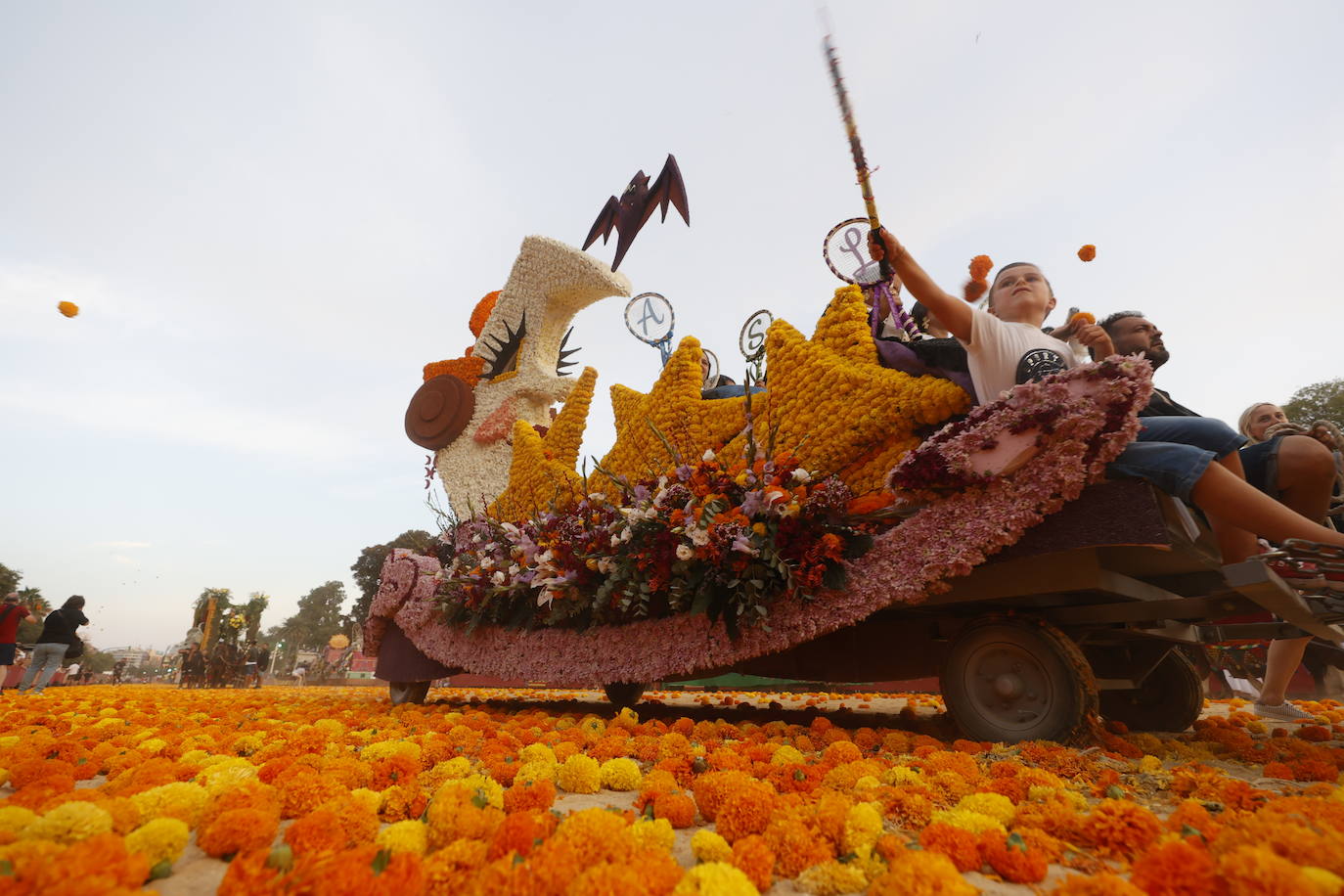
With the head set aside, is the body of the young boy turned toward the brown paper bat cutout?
no

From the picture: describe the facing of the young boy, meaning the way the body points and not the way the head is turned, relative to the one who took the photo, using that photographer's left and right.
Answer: facing the viewer and to the right of the viewer

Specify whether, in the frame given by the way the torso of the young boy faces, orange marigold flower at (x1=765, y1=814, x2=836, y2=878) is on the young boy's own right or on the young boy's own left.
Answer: on the young boy's own right

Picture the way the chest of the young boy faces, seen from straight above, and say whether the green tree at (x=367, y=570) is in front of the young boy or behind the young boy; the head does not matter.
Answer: behind

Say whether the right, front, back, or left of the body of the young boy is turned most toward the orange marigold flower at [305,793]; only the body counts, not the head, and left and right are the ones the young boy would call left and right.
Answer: right

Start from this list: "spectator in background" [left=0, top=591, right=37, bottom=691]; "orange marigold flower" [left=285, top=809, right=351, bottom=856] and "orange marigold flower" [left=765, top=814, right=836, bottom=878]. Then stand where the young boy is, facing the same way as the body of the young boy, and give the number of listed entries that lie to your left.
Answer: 0

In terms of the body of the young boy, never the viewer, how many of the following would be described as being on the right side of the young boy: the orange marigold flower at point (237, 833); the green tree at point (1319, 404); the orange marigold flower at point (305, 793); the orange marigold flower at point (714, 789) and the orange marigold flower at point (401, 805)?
4

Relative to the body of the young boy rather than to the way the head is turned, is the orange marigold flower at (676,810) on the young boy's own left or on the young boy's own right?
on the young boy's own right

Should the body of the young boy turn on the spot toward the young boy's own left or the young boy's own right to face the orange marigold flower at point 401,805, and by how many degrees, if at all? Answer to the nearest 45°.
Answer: approximately 90° to the young boy's own right

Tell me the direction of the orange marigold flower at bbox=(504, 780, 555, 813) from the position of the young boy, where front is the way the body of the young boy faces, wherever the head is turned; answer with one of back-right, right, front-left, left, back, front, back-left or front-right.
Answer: right

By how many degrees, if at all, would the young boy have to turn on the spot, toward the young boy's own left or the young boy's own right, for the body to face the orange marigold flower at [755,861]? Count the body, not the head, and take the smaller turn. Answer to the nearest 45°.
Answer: approximately 45° to the young boy's own right

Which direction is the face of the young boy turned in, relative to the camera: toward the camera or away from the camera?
toward the camera

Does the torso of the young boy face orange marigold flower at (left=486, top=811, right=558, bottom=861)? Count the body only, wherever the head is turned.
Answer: no

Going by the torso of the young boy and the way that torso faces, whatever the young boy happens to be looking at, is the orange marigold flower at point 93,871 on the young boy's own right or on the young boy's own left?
on the young boy's own right

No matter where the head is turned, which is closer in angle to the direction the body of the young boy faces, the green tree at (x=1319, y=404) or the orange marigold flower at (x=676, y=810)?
the orange marigold flower

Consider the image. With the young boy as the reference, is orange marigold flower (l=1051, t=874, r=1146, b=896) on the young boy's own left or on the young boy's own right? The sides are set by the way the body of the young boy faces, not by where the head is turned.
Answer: on the young boy's own right
